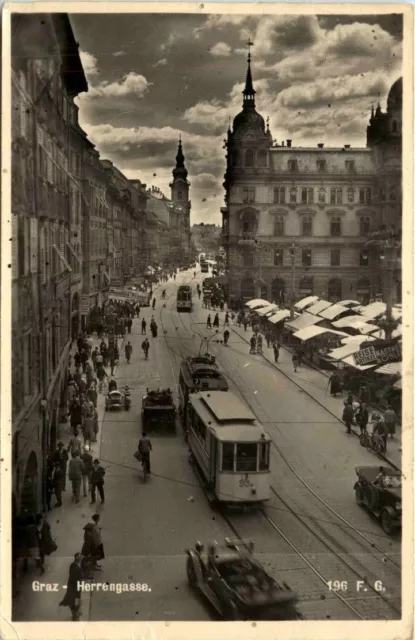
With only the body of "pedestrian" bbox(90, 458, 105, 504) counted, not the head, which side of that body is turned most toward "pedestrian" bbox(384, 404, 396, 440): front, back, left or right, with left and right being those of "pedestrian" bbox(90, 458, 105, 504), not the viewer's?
left

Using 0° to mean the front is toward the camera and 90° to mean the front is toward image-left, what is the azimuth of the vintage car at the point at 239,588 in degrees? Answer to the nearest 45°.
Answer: approximately 135°
